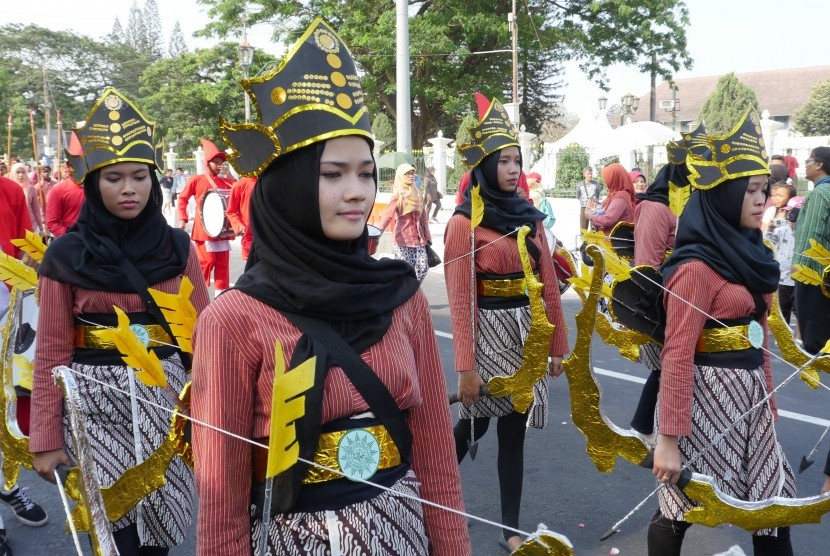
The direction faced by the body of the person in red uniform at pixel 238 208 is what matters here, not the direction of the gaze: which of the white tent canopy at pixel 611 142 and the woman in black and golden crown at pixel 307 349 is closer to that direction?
the woman in black and golden crown

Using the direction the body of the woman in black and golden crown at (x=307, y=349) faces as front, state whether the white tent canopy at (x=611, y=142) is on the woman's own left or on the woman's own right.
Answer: on the woman's own left

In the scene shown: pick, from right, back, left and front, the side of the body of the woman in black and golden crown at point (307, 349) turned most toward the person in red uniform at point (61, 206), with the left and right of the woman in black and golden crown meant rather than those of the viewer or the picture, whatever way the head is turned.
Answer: back

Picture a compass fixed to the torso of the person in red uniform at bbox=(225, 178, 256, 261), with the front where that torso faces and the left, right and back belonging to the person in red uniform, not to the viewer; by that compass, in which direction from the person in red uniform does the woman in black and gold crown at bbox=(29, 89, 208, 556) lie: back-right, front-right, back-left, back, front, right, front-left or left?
front-right

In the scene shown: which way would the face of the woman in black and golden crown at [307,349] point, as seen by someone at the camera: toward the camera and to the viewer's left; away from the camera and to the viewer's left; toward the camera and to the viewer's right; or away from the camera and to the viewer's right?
toward the camera and to the viewer's right

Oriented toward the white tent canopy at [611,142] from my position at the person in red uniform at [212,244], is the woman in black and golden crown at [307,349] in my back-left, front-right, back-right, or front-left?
back-right

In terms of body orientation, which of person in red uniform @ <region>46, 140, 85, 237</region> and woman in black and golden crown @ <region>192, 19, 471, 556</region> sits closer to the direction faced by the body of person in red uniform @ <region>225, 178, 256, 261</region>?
the woman in black and golden crown

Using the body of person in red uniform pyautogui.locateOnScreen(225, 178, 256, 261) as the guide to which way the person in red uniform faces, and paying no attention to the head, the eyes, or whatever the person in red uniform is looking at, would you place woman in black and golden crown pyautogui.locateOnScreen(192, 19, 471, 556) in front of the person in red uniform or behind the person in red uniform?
in front

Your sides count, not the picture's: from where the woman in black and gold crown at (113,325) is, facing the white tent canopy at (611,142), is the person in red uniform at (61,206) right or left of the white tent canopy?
left

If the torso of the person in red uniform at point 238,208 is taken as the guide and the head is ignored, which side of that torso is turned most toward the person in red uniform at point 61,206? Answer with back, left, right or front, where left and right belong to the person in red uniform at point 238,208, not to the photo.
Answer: right

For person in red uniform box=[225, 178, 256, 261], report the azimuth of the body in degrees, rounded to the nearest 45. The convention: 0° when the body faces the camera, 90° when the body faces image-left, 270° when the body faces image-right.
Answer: approximately 315°

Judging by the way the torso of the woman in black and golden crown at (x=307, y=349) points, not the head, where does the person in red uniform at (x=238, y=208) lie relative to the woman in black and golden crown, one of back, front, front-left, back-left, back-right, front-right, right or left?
back-left

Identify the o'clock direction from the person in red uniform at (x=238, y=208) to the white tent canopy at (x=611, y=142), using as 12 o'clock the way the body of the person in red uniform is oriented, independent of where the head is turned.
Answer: The white tent canopy is roughly at 9 o'clock from the person in red uniform.
